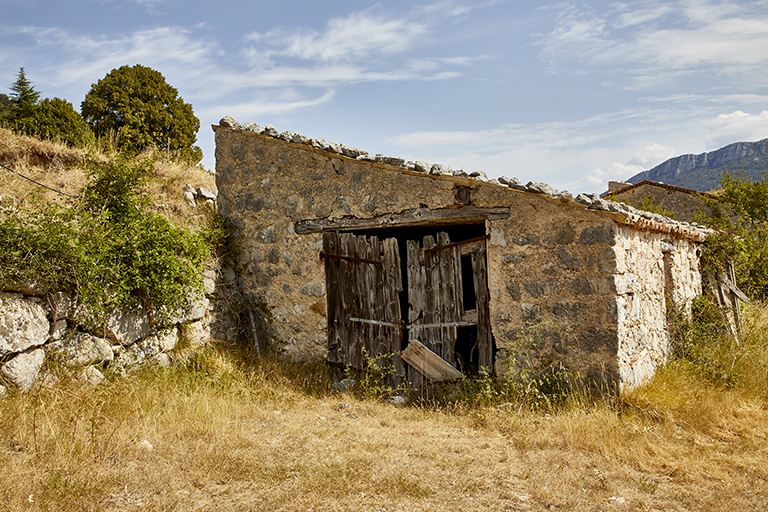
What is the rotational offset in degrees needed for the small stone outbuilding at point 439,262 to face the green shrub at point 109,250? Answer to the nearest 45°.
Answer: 0° — it already faces it

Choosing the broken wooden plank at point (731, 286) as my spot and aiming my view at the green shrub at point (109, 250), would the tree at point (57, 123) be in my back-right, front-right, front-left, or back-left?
front-right

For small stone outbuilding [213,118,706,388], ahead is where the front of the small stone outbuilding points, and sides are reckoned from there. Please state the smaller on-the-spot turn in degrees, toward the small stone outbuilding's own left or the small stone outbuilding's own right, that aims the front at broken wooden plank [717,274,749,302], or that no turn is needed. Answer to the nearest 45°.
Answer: approximately 180°

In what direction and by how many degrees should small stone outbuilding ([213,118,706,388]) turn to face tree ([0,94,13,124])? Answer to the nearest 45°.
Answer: approximately 90° to its right

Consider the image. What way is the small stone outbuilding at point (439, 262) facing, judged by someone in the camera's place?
facing the viewer and to the left of the viewer

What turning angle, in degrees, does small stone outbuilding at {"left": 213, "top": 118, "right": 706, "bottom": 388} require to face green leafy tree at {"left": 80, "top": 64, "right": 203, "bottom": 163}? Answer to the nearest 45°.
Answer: approximately 90° to its right

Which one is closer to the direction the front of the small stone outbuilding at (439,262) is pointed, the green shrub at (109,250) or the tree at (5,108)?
the green shrub

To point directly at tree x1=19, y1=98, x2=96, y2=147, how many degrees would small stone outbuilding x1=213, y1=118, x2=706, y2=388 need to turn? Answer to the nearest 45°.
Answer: approximately 90° to its right
